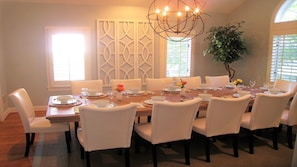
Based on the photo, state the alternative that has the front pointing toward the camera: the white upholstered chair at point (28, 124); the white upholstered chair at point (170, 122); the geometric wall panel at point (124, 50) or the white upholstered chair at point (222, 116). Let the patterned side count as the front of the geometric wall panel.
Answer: the geometric wall panel

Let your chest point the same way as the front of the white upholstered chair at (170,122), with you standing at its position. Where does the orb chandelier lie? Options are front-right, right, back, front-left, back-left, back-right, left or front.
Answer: front-right

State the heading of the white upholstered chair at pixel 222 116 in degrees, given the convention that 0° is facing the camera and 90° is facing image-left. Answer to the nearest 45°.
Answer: approximately 135°

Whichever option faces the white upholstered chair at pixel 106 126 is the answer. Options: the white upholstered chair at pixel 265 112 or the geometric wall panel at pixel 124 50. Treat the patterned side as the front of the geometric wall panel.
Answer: the geometric wall panel

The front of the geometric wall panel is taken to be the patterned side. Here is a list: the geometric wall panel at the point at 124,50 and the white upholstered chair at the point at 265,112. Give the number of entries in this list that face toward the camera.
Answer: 1

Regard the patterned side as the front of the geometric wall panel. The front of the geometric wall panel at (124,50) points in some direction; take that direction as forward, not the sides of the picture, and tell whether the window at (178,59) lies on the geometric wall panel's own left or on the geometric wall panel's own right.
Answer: on the geometric wall panel's own left

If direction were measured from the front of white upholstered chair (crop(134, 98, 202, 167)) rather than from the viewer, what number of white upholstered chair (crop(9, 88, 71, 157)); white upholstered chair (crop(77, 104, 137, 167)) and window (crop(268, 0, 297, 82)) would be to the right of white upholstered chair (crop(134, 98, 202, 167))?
1

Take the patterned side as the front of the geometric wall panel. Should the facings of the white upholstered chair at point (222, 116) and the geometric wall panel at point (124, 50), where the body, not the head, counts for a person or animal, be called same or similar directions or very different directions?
very different directions

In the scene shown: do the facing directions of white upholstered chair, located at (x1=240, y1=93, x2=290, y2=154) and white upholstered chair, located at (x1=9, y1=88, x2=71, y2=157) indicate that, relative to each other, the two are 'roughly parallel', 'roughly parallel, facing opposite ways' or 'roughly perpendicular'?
roughly perpendicular

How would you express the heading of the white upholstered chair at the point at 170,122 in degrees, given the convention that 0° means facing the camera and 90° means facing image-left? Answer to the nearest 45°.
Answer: approximately 135°

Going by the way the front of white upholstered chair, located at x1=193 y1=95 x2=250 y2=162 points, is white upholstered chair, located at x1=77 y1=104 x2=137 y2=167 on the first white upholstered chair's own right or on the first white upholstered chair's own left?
on the first white upholstered chair's own left

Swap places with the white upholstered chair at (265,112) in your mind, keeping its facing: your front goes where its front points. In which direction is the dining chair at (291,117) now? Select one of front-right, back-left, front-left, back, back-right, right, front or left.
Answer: right

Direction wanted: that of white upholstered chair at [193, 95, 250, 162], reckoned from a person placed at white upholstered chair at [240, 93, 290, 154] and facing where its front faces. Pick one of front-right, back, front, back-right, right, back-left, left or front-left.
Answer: left

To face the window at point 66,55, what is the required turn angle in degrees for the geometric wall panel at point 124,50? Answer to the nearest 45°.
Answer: approximately 90° to its right

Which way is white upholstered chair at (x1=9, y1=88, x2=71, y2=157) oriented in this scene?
to the viewer's right

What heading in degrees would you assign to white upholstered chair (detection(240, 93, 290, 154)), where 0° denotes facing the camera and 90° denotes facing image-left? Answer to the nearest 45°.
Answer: approximately 135°
